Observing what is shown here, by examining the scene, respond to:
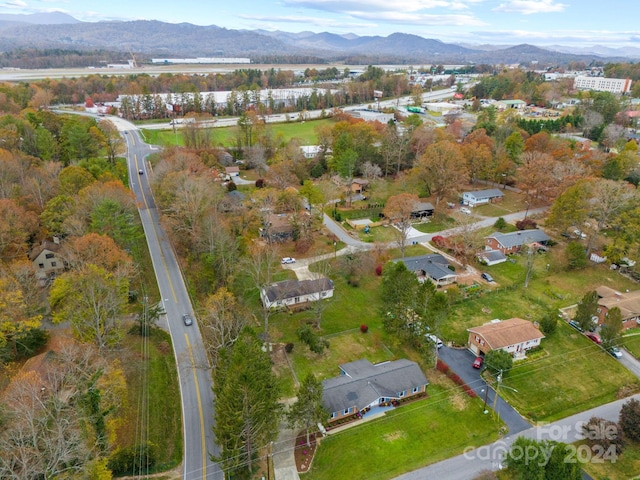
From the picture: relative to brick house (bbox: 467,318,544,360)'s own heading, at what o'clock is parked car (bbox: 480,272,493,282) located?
The parked car is roughly at 7 o'clock from the brick house.

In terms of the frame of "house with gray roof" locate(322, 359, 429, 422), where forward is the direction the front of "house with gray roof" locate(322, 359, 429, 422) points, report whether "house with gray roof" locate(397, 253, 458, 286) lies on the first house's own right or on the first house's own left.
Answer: on the first house's own left

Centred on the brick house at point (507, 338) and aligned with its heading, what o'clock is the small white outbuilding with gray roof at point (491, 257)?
The small white outbuilding with gray roof is roughly at 7 o'clock from the brick house.

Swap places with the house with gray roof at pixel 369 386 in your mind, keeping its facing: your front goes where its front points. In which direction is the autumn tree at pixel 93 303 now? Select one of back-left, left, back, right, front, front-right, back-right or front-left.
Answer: back-right

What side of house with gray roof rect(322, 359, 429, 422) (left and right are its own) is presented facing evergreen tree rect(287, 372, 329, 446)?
right

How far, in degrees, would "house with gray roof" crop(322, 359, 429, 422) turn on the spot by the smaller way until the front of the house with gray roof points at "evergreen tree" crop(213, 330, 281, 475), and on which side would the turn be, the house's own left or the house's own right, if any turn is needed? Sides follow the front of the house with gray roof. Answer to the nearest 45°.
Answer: approximately 90° to the house's own right

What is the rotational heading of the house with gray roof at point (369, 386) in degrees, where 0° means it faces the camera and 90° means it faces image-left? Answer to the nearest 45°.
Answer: approximately 315°

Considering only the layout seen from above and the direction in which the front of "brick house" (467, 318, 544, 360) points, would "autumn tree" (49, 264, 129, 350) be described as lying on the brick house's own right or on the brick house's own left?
on the brick house's own right

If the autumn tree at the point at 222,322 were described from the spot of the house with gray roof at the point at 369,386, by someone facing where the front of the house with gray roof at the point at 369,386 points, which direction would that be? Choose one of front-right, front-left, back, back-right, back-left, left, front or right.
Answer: back-right

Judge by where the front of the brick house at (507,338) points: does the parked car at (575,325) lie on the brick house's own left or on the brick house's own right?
on the brick house's own left

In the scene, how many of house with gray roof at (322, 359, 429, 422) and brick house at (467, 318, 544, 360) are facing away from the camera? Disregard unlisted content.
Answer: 0

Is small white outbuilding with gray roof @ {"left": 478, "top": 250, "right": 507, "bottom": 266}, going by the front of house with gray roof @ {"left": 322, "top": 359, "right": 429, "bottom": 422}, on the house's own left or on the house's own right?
on the house's own left

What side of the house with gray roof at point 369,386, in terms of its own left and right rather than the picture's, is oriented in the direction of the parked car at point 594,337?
left

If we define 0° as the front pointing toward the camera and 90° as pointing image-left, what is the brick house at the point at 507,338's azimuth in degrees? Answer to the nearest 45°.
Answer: approximately 315°

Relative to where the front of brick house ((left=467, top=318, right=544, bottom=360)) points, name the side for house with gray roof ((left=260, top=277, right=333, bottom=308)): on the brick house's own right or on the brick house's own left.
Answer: on the brick house's own right
